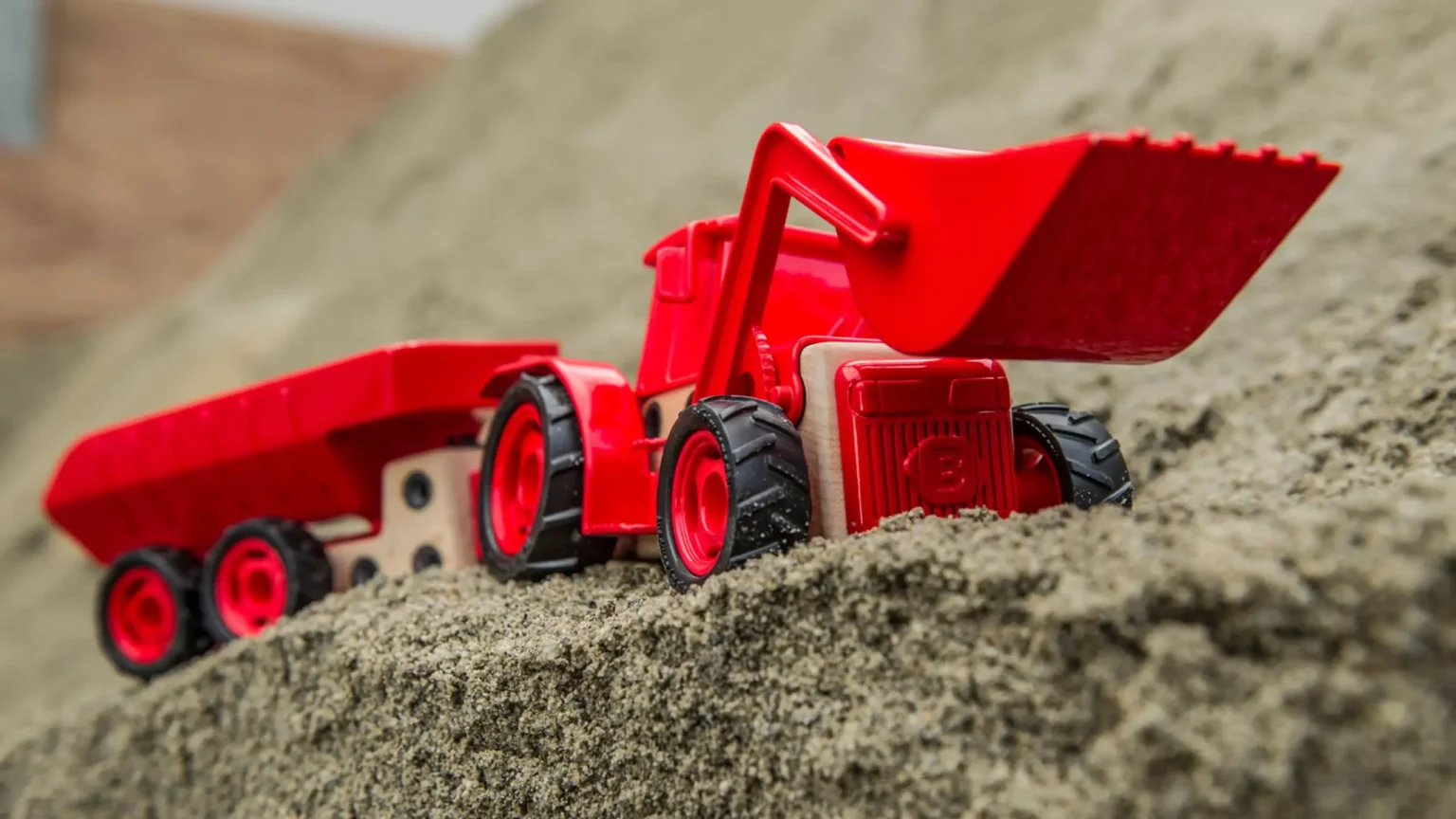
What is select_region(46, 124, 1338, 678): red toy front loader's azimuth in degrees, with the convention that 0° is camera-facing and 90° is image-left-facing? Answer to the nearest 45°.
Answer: approximately 315°
